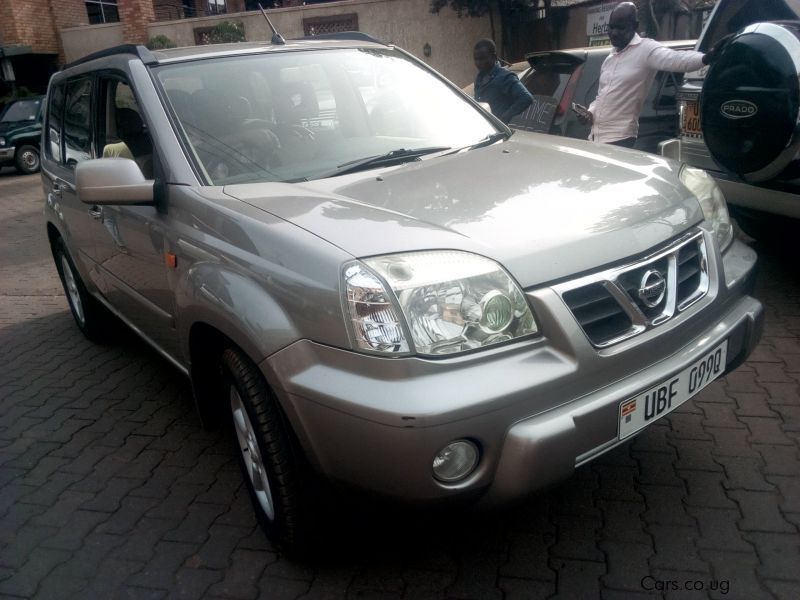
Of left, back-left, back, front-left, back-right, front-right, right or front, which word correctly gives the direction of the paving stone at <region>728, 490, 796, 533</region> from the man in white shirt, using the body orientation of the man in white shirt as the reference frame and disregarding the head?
front-left

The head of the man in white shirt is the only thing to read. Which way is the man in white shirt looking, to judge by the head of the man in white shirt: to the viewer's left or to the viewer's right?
to the viewer's left

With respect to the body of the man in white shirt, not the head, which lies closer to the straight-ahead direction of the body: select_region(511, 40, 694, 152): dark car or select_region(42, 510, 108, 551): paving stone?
the paving stone

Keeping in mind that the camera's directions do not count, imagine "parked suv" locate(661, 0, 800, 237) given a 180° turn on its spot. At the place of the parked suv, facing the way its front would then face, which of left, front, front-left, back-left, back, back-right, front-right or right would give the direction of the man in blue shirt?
right

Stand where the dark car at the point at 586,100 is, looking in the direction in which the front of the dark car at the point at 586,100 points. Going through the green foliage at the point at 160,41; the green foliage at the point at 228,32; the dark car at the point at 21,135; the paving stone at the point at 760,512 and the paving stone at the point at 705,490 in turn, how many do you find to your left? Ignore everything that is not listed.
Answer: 3

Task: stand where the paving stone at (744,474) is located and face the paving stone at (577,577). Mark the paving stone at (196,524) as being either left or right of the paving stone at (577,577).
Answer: right

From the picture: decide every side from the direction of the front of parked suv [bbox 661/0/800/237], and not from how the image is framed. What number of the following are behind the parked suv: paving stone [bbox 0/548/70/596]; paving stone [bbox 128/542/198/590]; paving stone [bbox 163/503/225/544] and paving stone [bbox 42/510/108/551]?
4

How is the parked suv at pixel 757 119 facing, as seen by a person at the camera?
facing away from the viewer and to the right of the viewer

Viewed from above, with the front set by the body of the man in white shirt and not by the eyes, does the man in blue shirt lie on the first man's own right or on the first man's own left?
on the first man's own right

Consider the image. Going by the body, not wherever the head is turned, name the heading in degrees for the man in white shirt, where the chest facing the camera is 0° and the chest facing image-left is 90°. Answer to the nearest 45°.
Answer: approximately 45°

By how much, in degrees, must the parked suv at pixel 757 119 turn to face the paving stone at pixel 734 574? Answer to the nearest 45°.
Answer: approximately 135° to its right

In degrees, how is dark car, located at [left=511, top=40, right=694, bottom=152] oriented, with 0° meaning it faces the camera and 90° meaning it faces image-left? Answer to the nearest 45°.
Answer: approximately 225°
